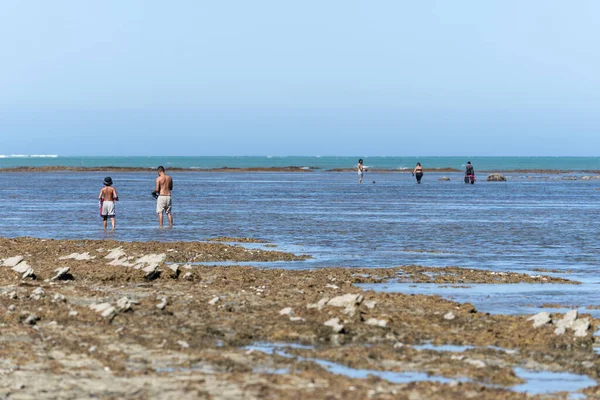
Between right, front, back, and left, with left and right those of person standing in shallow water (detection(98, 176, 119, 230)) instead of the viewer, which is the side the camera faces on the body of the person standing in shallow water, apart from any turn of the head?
back

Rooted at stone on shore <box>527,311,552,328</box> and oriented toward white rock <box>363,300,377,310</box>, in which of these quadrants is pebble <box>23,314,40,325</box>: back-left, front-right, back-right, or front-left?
front-left

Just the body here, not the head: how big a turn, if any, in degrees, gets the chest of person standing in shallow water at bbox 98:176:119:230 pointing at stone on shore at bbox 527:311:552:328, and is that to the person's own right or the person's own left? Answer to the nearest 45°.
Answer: approximately 180°

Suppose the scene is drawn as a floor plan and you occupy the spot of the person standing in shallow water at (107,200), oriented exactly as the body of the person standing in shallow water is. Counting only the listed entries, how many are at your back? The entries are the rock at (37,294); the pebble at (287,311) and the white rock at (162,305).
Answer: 3

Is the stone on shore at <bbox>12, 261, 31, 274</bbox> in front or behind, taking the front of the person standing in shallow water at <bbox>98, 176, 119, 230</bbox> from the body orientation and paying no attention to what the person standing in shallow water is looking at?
behind

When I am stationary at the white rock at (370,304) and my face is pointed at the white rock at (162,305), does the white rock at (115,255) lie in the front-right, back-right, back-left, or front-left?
front-right

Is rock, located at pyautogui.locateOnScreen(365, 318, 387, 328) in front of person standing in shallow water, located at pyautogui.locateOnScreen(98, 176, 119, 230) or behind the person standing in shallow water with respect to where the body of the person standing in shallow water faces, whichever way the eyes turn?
behind

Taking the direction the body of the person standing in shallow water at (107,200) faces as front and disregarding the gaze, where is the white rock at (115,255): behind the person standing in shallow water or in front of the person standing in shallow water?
behind

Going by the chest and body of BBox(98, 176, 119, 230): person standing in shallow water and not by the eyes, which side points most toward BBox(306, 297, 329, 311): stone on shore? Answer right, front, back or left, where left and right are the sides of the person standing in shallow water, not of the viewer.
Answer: back

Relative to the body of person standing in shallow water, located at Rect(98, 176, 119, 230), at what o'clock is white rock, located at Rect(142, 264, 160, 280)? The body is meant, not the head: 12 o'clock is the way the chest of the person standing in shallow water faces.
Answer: The white rock is roughly at 6 o'clock from the person standing in shallow water.

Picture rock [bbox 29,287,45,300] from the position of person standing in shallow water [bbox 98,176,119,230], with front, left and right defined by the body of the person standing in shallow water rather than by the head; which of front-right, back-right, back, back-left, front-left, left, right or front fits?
back

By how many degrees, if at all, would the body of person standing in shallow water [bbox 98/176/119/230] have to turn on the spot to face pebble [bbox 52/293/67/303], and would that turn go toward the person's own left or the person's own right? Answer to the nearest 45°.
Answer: approximately 180°

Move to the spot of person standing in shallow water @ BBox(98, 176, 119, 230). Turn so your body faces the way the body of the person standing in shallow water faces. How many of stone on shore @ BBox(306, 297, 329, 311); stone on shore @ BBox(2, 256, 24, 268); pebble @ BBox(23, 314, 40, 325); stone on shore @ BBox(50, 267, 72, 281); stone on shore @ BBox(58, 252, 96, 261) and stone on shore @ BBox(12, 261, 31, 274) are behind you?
6

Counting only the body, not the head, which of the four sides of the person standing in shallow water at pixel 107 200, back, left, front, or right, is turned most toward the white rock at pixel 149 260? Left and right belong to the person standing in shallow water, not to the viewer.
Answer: back

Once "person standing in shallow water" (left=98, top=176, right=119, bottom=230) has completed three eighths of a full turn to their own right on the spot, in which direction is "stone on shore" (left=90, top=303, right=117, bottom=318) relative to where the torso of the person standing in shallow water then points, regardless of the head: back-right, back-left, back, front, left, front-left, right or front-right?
front-right

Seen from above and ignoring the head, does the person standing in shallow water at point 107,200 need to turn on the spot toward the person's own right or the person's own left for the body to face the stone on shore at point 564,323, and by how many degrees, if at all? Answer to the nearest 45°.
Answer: approximately 180°

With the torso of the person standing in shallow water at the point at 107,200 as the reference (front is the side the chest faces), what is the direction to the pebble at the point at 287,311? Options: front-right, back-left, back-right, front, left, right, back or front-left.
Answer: back

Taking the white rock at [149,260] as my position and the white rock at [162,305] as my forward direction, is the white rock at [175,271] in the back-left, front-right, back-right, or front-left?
front-left

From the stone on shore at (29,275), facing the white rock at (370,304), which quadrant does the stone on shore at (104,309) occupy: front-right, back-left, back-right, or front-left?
front-right

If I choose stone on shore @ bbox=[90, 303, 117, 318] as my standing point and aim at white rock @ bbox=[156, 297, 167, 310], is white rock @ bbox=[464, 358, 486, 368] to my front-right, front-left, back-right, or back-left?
front-right
